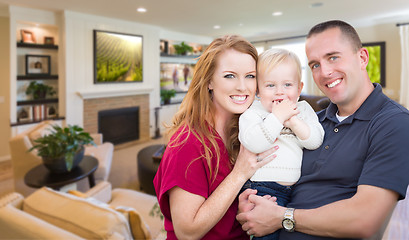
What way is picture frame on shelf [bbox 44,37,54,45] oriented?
toward the camera

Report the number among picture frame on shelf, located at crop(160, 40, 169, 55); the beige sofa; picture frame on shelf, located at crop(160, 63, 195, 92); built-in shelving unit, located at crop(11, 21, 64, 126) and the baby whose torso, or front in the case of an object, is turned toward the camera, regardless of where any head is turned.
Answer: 4

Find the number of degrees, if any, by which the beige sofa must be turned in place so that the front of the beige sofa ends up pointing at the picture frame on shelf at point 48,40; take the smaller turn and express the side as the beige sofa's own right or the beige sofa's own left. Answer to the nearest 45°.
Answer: approximately 45° to the beige sofa's own left

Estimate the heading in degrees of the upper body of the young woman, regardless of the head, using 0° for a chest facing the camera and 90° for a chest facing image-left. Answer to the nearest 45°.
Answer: approximately 315°

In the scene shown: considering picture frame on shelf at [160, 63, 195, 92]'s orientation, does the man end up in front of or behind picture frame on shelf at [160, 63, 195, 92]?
in front

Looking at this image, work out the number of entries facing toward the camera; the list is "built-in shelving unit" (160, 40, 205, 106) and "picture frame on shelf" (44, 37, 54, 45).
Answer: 2

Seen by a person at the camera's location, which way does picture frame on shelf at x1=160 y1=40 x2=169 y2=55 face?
facing the viewer

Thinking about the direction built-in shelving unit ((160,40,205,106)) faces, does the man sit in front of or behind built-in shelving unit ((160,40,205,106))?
in front

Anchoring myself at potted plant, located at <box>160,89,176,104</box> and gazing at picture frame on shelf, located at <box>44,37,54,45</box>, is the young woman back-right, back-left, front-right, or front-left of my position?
front-left
